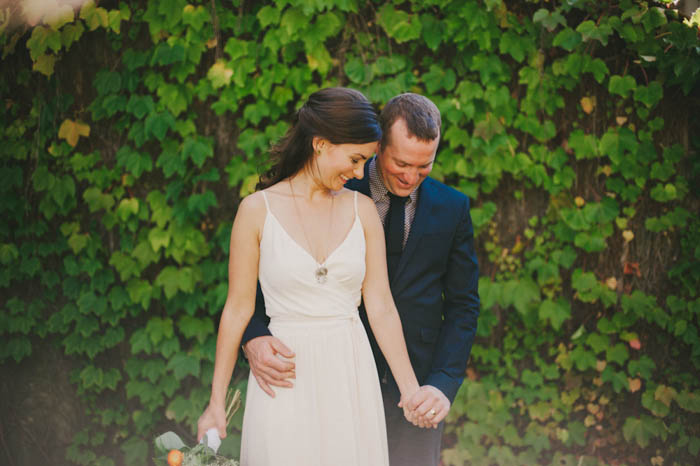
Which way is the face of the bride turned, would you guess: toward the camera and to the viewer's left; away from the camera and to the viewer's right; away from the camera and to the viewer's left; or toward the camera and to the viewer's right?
toward the camera and to the viewer's right

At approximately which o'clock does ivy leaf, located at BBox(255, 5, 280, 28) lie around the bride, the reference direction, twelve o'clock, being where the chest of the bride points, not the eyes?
The ivy leaf is roughly at 6 o'clock from the bride.

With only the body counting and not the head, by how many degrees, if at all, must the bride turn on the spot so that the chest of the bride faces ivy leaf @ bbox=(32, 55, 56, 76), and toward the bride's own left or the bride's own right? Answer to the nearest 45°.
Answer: approximately 135° to the bride's own right

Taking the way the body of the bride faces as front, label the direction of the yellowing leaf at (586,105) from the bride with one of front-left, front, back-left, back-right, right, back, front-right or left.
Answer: back-left

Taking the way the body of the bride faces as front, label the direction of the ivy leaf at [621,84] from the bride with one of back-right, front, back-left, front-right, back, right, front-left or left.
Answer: back-left

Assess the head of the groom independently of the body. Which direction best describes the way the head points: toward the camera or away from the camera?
toward the camera

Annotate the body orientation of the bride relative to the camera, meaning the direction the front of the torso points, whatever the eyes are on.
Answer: toward the camera

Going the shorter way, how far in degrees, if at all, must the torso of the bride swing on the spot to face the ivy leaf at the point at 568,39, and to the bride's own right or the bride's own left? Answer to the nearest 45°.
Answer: approximately 135° to the bride's own left

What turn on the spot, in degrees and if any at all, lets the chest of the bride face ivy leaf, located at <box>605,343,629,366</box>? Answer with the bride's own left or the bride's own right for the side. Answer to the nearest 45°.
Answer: approximately 135° to the bride's own left

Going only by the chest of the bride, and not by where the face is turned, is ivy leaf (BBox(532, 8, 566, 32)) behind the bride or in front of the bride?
behind

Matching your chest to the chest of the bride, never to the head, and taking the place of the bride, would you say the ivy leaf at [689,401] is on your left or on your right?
on your left

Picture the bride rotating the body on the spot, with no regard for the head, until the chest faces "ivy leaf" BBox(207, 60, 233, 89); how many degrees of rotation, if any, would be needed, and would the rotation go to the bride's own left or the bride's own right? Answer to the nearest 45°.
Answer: approximately 180°
